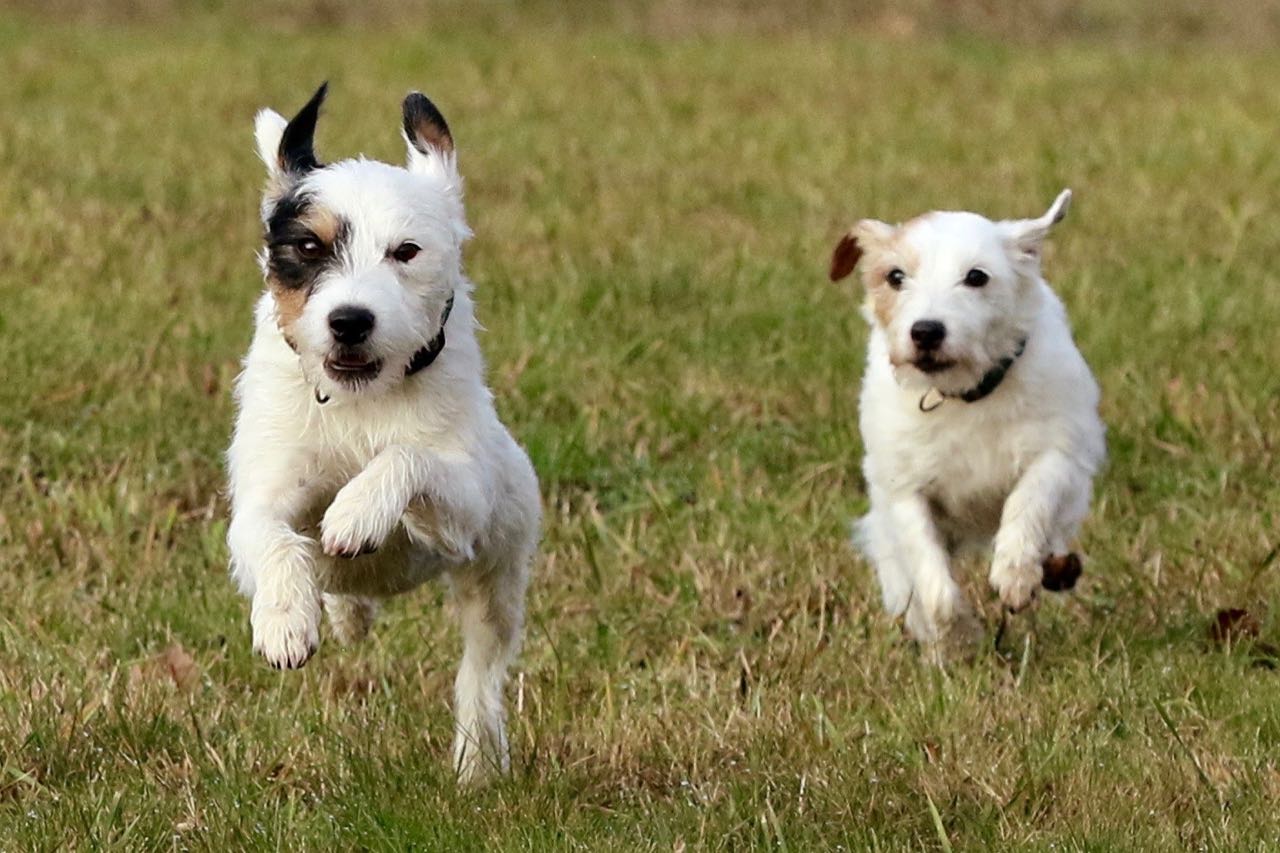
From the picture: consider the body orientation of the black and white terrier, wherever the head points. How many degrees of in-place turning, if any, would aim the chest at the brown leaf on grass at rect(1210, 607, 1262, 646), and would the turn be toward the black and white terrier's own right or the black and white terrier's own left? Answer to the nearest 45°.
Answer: approximately 90° to the black and white terrier's own left

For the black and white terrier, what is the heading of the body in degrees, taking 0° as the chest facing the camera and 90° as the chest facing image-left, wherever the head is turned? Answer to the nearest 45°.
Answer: approximately 0°

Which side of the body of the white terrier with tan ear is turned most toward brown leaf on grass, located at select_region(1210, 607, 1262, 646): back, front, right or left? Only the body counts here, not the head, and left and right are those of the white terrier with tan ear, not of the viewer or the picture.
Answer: left

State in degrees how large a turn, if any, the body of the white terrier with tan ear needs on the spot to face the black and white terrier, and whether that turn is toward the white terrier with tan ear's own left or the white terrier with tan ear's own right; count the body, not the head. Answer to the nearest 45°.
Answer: approximately 45° to the white terrier with tan ear's own right

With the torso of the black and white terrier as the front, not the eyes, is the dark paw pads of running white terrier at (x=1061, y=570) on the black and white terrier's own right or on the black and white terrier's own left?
on the black and white terrier's own left

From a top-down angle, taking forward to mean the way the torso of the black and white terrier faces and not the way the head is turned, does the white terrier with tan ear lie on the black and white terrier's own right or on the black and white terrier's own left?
on the black and white terrier's own left

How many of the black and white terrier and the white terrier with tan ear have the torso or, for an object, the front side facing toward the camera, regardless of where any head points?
2

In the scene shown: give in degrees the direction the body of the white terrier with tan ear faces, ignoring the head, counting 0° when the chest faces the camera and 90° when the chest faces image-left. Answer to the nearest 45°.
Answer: approximately 0°
